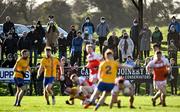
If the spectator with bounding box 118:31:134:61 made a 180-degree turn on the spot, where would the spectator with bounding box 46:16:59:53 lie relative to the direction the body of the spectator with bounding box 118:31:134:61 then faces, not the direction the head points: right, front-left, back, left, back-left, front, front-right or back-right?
left

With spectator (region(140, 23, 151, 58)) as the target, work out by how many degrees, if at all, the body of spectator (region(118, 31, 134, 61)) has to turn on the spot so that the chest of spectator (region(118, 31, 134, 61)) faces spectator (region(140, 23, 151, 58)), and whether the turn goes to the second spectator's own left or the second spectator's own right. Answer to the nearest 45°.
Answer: approximately 135° to the second spectator's own left

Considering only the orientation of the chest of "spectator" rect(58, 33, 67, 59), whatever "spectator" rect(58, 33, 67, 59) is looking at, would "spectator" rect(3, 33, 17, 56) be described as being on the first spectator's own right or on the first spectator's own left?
on the first spectator's own right

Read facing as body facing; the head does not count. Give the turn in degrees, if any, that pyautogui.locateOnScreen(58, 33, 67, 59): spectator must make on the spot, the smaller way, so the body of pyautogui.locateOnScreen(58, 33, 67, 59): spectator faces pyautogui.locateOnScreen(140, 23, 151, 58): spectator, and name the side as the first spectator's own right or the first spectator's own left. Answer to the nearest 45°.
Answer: approximately 90° to the first spectator's own left

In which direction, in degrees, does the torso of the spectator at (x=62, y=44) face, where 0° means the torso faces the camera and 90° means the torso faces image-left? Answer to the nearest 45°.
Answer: approximately 0°

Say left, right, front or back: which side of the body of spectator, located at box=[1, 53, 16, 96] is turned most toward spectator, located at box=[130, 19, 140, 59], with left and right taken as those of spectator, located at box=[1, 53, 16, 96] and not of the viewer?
left
